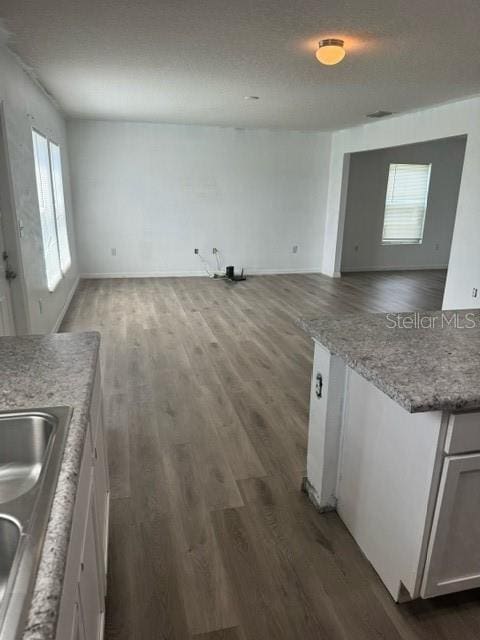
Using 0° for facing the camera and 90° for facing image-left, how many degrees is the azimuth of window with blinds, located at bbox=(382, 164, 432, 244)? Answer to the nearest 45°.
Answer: approximately 0°

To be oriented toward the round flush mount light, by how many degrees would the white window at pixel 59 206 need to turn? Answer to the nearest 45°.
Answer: approximately 45° to its right

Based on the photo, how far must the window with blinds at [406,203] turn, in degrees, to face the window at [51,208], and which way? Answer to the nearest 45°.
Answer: approximately 45° to its right

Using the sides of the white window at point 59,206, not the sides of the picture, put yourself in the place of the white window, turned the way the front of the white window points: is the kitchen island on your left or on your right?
on your right

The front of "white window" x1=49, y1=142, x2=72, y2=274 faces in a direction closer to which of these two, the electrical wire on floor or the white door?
the electrical wire on floor

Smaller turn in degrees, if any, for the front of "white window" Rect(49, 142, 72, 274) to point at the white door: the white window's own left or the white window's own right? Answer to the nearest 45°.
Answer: approximately 90° to the white window's own right

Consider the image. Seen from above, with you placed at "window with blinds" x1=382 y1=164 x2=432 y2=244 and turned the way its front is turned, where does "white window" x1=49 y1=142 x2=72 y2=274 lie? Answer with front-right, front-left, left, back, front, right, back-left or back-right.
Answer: front-right

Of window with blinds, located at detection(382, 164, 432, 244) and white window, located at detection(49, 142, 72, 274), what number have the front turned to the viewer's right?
1

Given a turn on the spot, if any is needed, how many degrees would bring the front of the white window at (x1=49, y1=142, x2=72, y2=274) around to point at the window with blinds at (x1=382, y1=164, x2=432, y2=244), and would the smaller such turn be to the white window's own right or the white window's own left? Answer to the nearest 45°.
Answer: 0° — it already faces it

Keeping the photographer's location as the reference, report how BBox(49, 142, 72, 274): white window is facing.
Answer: facing to the right of the viewer

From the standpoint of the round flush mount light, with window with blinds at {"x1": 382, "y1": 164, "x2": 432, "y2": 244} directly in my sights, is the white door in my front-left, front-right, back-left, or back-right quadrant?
back-left

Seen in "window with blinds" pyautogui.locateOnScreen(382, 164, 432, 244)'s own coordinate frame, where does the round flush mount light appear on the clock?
The round flush mount light is roughly at 12 o'clock from the window with blinds.

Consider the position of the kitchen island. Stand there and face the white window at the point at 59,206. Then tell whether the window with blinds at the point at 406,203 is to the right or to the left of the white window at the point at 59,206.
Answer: right

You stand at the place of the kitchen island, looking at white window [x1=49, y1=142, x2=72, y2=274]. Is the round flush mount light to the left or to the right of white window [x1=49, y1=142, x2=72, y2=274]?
right

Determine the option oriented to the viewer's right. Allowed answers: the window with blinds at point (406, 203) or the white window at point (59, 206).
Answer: the white window
